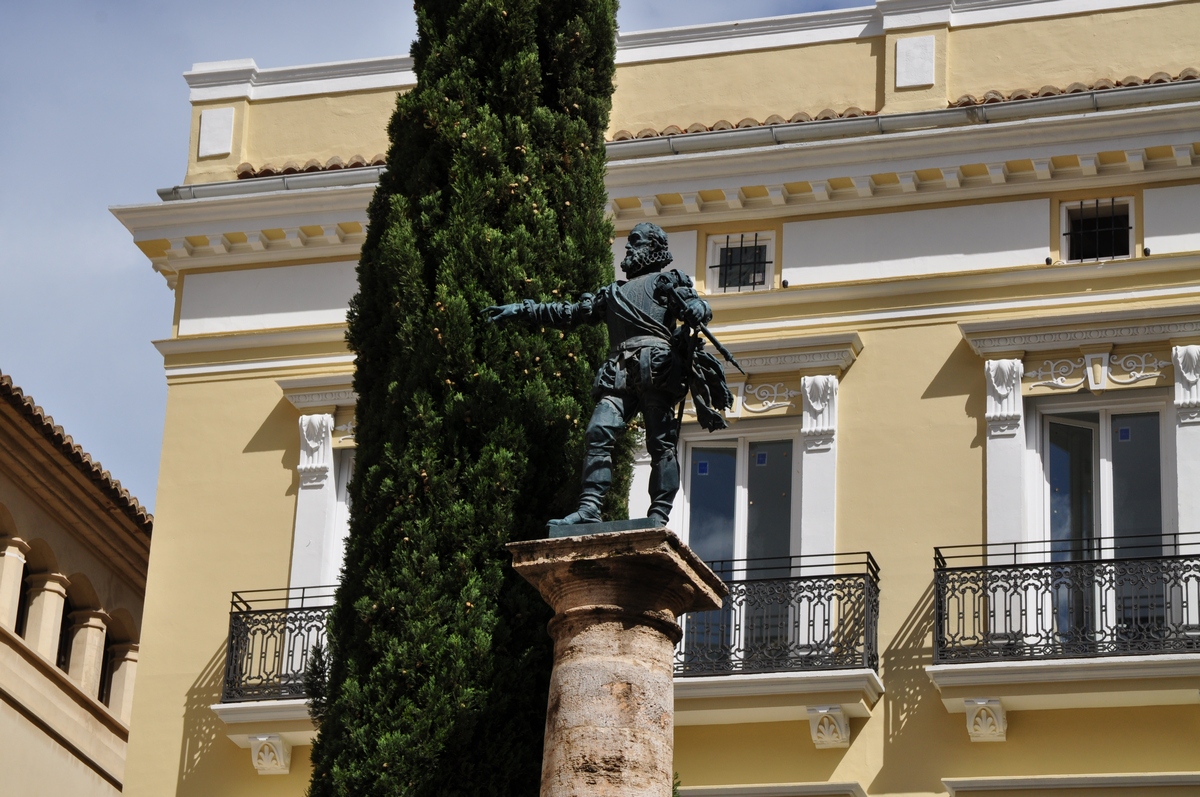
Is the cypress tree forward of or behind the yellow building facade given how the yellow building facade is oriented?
forward

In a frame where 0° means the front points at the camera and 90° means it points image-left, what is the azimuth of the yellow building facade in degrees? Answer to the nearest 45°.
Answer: approximately 0°

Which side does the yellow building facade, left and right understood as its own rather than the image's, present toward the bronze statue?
front

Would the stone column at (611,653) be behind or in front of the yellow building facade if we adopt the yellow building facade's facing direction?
in front
